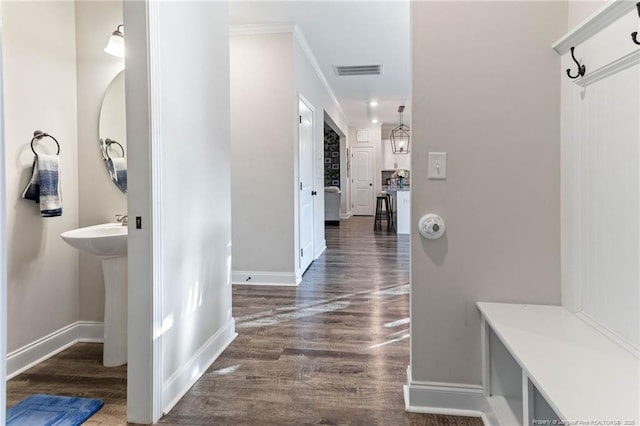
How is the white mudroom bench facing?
to the viewer's left
